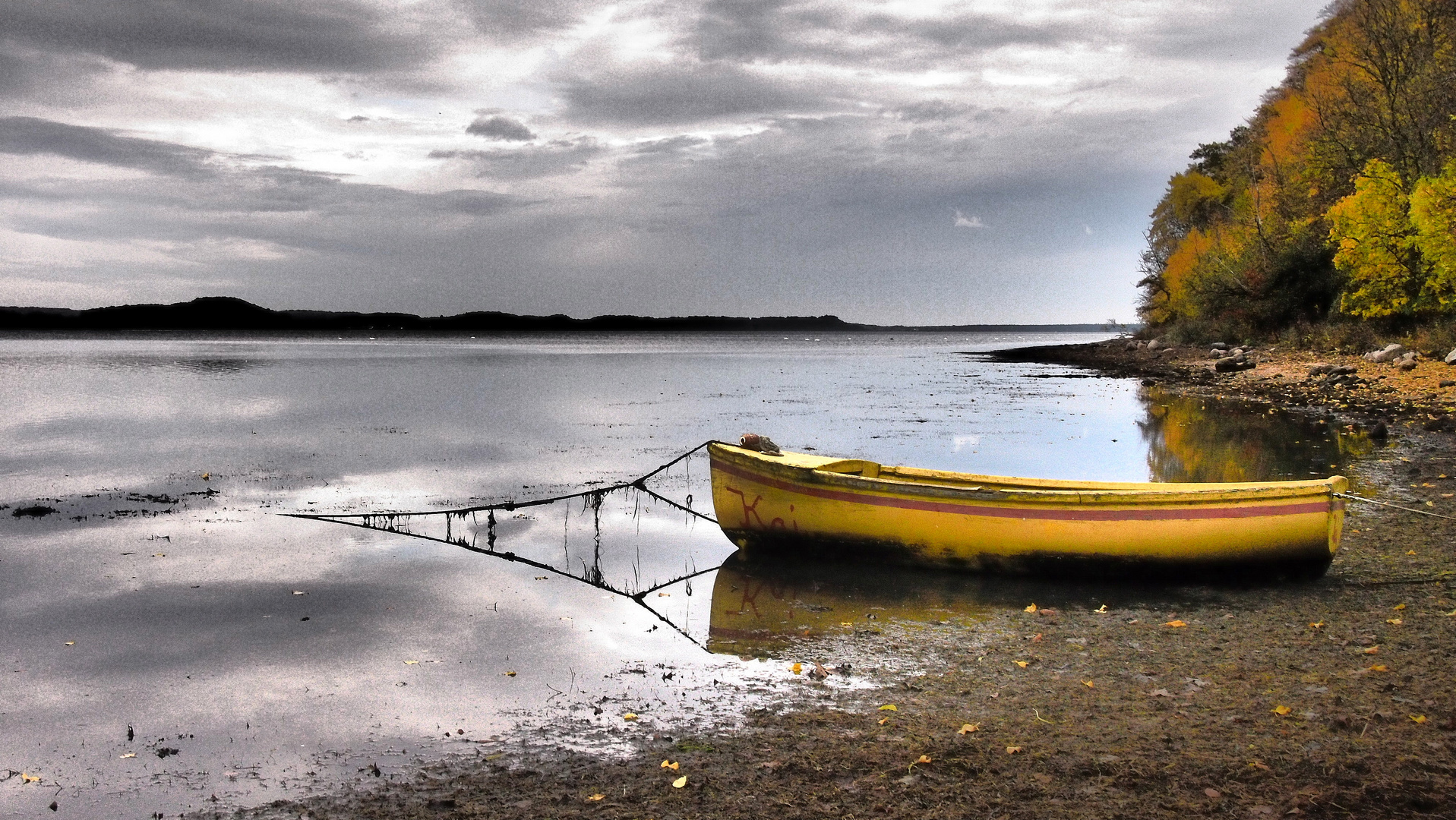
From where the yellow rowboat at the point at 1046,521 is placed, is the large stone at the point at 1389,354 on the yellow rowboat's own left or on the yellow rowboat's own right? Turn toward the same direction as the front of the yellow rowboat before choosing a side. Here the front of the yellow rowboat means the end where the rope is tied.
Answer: on the yellow rowboat's own right

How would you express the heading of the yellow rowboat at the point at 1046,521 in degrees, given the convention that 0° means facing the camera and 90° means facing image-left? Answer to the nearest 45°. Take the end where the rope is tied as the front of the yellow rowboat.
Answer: approximately 90°
